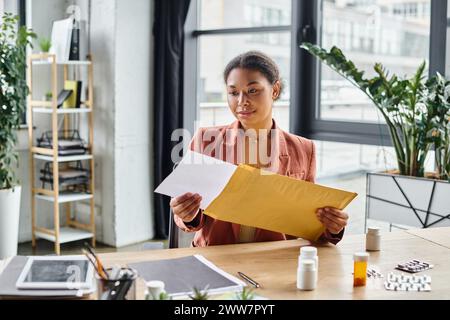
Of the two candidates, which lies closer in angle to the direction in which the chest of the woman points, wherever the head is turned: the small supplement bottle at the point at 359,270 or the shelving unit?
the small supplement bottle

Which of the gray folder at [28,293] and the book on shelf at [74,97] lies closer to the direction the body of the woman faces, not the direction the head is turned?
the gray folder

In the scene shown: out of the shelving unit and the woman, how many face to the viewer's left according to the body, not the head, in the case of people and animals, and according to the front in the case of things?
0

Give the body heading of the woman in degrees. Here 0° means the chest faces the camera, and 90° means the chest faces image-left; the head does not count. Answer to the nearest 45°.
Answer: approximately 0°

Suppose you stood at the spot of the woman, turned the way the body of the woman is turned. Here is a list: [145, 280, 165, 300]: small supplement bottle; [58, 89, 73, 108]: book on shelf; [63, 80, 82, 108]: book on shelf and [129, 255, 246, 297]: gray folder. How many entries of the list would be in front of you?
2

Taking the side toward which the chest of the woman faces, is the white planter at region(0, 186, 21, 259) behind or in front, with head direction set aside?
behind

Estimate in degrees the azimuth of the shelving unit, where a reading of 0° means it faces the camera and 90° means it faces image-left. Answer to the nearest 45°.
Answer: approximately 315°

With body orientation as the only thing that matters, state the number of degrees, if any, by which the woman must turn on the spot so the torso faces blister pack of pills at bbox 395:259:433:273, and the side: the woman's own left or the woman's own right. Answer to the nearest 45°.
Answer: approximately 45° to the woman's own left
